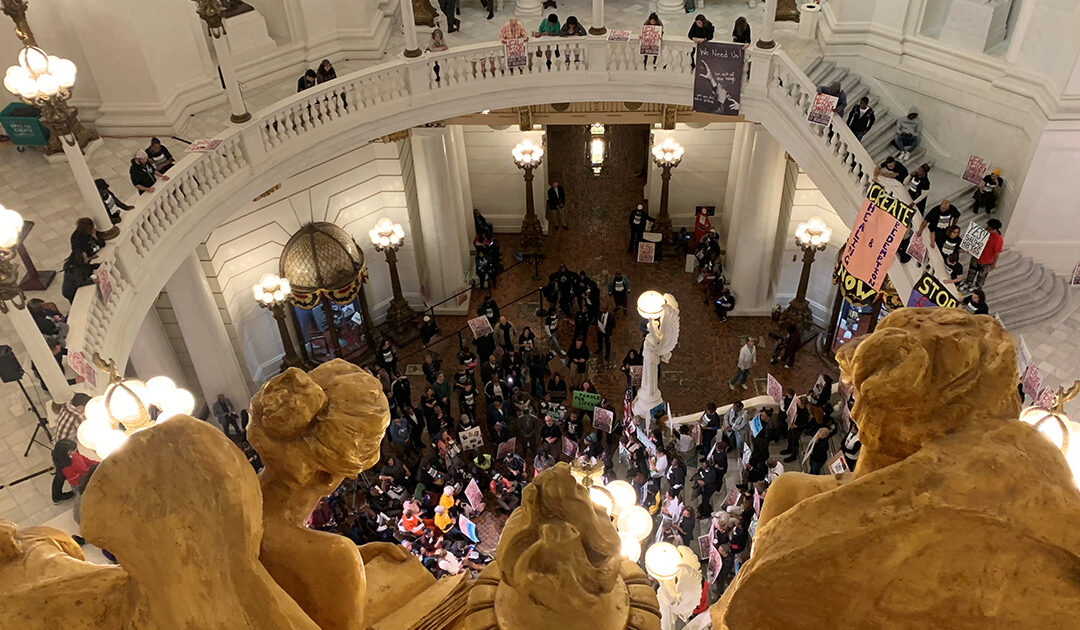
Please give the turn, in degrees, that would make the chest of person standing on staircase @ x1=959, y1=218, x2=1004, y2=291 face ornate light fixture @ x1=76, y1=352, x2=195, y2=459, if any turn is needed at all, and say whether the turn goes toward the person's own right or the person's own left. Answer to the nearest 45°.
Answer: approximately 45° to the person's own left

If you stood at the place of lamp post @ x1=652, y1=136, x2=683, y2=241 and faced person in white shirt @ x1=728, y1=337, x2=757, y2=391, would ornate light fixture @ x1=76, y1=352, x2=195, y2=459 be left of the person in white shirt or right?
right

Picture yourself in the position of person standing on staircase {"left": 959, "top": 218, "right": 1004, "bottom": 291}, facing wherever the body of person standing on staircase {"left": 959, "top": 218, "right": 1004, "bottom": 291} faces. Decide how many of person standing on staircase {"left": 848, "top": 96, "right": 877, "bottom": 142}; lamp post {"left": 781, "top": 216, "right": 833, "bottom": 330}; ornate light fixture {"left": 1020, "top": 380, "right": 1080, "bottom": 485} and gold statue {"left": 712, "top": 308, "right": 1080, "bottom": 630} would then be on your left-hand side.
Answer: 2

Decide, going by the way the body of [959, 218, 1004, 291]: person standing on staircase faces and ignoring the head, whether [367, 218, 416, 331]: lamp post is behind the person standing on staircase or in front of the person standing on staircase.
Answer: in front

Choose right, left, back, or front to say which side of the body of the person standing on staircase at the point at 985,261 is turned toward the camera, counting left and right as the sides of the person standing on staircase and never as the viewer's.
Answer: left

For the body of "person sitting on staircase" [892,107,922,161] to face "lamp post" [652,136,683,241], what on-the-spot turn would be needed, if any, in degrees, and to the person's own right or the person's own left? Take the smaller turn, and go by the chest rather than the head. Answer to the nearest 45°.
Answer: approximately 45° to the person's own right

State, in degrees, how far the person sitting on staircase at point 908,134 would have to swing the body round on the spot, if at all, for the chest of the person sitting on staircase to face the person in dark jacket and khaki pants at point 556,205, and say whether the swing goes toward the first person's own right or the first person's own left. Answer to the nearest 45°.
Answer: approximately 45° to the first person's own right

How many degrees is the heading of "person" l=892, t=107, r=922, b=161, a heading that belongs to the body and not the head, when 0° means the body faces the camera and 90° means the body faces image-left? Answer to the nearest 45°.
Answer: approximately 45°

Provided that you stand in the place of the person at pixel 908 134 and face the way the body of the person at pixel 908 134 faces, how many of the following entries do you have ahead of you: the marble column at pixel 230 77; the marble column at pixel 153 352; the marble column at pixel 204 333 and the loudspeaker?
4

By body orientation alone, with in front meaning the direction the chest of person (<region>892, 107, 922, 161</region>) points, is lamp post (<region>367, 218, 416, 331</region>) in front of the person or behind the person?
in front

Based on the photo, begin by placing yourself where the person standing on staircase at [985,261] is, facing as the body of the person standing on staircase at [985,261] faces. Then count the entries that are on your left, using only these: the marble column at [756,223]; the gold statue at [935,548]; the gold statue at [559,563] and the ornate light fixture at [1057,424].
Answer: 3
